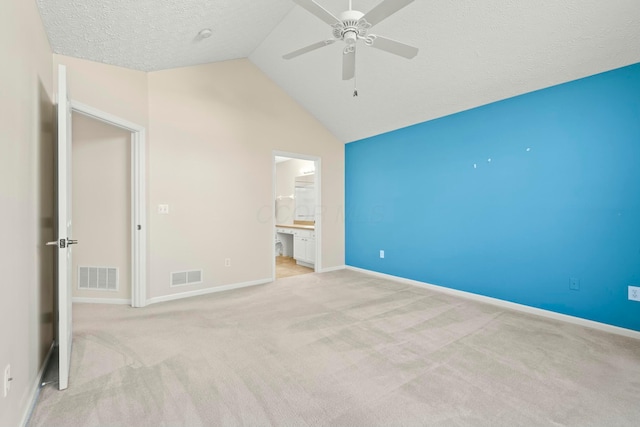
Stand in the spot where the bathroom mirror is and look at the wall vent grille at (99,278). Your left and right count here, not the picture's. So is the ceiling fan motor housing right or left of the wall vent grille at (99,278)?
left

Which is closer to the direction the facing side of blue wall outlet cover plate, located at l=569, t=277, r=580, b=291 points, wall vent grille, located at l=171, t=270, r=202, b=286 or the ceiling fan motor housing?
the ceiling fan motor housing

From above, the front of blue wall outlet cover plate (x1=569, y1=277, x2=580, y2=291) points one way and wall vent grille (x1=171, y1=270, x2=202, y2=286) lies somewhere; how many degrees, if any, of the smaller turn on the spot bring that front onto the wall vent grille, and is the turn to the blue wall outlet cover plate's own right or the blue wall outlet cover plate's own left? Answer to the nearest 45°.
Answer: approximately 45° to the blue wall outlet cover plate's own right

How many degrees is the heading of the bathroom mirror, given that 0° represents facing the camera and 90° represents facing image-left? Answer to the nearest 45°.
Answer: approximately 45°

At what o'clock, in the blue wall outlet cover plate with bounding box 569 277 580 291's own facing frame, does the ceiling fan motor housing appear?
The ceiling fan motor housing is roughly at 1 o'clock from the blue wall outlet cover plate.

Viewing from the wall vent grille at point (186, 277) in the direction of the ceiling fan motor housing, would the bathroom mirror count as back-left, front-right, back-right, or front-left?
back-left

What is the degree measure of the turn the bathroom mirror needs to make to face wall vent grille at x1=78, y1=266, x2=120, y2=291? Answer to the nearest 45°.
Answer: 0° — it already faces it
